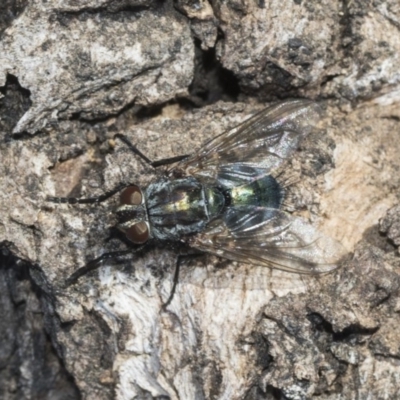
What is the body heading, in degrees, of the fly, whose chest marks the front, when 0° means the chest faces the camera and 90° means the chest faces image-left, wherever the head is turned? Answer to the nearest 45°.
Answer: approximately 90°
